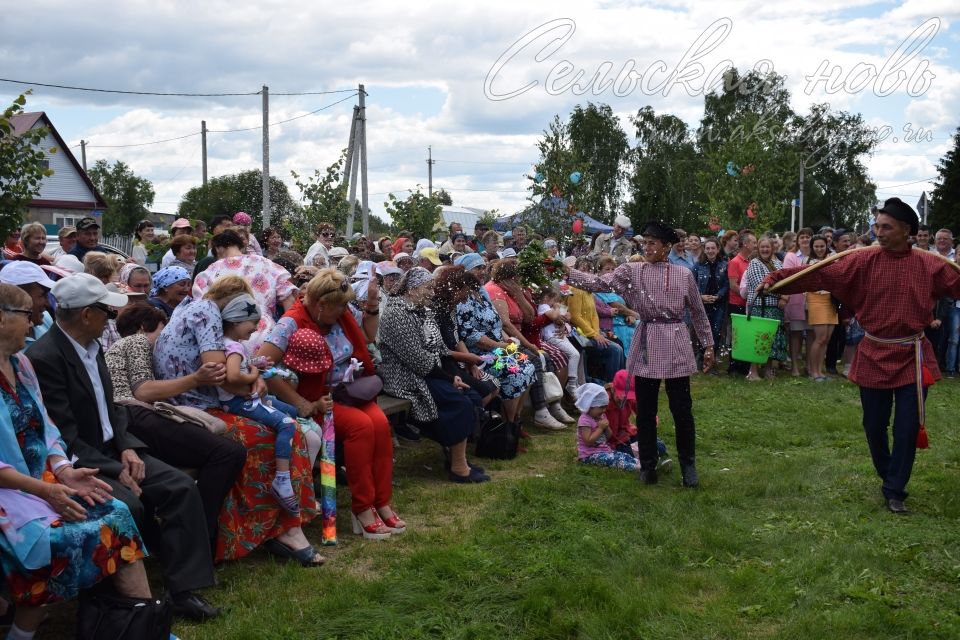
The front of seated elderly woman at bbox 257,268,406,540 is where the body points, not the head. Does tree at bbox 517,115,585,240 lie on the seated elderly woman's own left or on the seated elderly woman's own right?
on the seated elderly woman's own left

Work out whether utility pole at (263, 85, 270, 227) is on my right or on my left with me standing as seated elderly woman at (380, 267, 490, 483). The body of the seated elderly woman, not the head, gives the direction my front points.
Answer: on my left

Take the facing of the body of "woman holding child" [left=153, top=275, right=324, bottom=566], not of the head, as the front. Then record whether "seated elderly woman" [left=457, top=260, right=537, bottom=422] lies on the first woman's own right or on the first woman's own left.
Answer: on the first woman's own left

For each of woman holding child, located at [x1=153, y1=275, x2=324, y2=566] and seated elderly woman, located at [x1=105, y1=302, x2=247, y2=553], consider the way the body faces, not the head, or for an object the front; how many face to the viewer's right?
2

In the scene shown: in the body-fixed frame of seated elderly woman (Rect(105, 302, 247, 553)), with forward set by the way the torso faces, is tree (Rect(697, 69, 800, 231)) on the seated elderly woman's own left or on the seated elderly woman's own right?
on the seated elderly woman's own left

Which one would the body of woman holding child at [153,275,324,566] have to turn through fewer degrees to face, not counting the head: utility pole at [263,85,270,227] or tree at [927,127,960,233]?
the tree

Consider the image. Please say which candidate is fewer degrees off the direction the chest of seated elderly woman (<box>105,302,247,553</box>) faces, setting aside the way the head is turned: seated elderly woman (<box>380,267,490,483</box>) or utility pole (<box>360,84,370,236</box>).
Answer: the seated elderly woman

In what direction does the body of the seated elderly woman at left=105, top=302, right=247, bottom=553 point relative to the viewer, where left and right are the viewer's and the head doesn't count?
facing to the right of the viewer

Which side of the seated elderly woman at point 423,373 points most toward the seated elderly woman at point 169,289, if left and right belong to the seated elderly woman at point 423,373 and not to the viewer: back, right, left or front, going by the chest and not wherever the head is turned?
back

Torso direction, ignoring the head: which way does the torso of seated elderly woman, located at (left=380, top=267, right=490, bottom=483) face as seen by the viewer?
to the viewer's right

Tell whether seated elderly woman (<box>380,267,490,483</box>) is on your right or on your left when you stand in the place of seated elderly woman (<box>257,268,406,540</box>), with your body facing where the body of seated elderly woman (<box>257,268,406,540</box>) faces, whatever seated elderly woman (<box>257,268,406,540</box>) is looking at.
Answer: on your left

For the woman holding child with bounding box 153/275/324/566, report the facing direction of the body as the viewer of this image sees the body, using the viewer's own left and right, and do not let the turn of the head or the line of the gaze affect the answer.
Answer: facing to the right of the viewer
